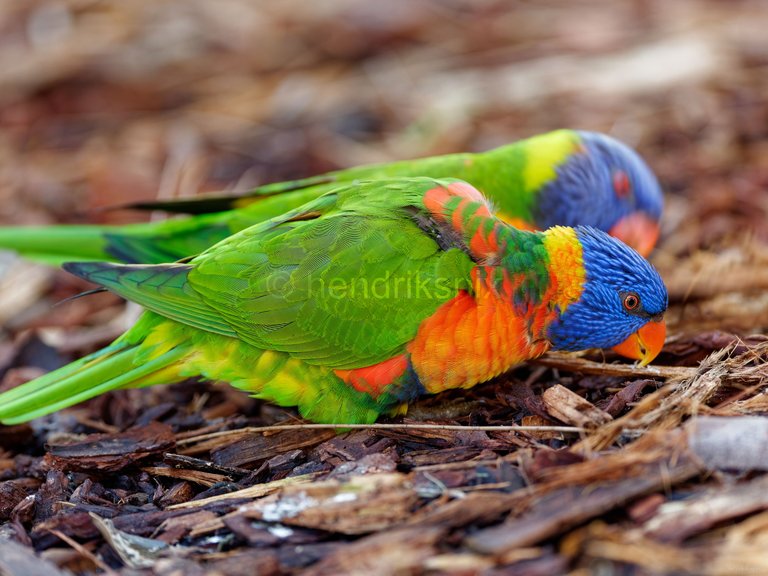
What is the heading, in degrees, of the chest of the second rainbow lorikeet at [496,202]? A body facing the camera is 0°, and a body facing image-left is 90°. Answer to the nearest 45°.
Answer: approximately 270°

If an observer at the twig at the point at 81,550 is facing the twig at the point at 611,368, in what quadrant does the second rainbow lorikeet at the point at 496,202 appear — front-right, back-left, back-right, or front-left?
front-left

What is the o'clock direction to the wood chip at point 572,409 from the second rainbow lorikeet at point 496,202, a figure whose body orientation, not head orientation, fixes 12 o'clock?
The wood chip is roughly at 3 o'clock from the second rainbow lorikeet.

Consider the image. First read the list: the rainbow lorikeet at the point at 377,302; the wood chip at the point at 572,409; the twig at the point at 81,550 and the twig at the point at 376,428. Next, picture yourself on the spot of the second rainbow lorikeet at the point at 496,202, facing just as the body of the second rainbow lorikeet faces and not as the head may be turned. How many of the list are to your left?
0

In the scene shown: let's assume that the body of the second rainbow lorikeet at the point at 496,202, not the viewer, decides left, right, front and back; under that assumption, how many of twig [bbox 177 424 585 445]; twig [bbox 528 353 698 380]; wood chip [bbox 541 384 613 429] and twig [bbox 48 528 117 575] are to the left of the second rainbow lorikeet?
0

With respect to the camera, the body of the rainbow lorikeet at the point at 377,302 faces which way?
to the viewer's right

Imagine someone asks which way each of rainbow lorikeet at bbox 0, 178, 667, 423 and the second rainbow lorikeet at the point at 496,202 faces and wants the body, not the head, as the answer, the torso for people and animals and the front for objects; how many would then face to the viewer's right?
2

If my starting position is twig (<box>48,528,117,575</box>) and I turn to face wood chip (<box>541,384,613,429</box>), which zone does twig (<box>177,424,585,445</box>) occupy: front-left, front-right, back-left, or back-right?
front-left

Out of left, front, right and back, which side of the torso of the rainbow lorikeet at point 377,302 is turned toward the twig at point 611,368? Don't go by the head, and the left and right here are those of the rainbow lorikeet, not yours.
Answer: front

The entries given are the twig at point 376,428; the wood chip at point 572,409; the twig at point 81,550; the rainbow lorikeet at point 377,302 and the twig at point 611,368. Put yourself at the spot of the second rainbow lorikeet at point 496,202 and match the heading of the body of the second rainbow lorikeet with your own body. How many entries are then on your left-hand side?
0

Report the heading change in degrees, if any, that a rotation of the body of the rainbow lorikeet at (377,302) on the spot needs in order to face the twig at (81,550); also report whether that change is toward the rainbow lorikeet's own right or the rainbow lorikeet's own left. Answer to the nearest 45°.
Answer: approximately 135° to the rainbow lorikeet's own right

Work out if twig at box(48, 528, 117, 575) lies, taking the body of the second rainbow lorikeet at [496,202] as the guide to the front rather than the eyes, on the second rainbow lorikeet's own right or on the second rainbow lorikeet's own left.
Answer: on the second rainbow lorikeet's own right

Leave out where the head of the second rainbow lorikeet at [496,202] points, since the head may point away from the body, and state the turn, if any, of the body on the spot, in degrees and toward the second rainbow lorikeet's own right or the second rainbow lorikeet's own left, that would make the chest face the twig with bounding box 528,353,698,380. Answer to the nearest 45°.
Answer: approximately 90° to the second rainbow lorikeet's own right

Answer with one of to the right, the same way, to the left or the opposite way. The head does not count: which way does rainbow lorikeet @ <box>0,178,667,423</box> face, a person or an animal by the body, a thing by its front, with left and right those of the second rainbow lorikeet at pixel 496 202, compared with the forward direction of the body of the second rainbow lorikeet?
the same way

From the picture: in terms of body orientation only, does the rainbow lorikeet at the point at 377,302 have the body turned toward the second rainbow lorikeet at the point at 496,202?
no
